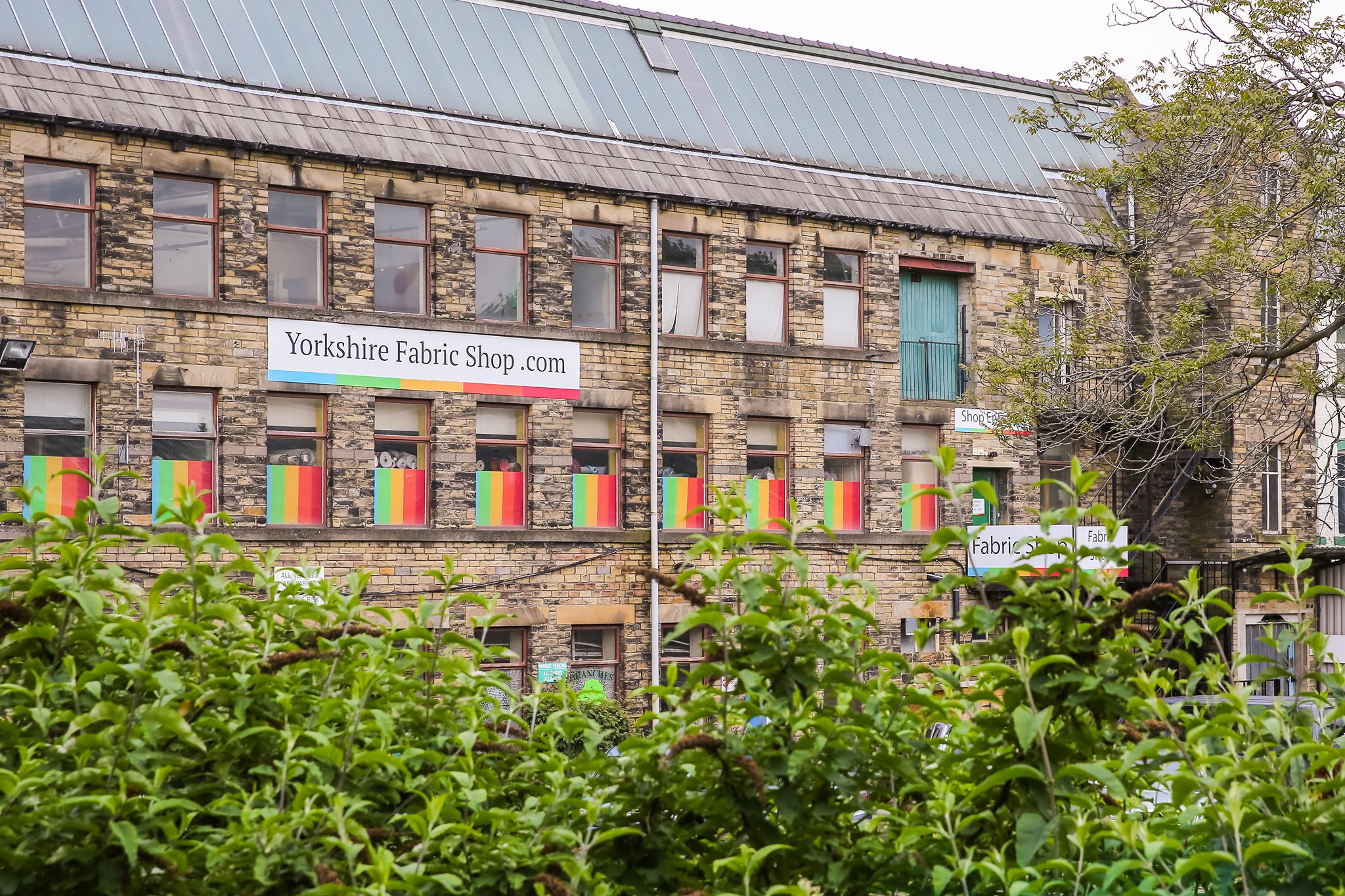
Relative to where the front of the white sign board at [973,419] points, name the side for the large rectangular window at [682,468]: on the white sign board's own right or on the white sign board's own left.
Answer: on the white sign board's own right

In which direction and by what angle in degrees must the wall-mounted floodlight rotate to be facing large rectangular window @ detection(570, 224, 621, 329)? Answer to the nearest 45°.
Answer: approximately 45° to its left

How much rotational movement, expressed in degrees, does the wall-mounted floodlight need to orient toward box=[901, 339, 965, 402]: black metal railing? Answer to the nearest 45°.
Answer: approximately 45° to its left

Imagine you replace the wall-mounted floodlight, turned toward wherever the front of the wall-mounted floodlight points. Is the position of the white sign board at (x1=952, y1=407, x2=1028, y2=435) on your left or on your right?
on your left

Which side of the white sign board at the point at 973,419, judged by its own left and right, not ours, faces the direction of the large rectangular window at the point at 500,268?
right

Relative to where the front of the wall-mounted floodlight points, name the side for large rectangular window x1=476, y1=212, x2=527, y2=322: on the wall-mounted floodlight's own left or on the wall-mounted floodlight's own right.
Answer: on the wall-mounted floodlight's own left

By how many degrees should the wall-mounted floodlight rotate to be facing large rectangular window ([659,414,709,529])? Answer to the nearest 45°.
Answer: approximately 45° to its left

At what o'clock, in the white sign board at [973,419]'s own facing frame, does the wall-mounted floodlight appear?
The wall-mounted floodlight is roughly at 3 o'clock from the white sign board.

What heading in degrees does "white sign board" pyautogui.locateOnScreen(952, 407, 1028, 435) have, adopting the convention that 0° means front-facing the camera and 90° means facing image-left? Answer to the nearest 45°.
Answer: approximately 315°

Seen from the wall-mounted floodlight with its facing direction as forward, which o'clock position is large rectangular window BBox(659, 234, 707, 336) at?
The large rectangular window is roughly at 10 o'clock from the wall-mounted floodlight.

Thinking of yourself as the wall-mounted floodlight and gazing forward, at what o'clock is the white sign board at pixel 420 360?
The white sign board is roughly at 10 o'clock from the wall-mounted floodlight.

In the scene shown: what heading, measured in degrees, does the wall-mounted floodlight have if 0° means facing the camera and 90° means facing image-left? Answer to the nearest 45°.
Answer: approximately 315°
